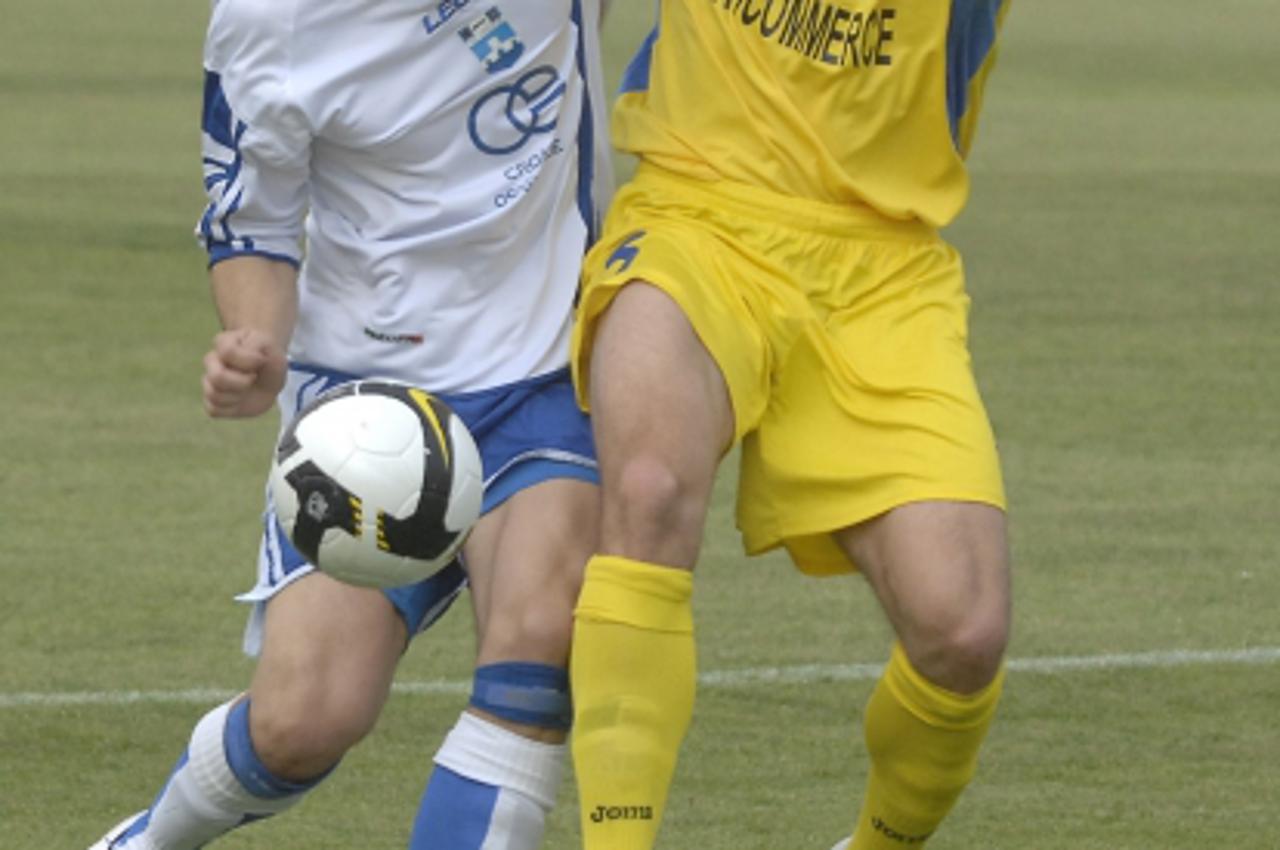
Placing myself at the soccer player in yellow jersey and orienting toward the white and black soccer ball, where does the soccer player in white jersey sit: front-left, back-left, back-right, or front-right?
front-right

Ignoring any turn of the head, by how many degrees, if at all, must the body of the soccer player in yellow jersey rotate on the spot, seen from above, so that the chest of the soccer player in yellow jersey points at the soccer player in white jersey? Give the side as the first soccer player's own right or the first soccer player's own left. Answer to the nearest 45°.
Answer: approximately 90° to the first soccer player's own right

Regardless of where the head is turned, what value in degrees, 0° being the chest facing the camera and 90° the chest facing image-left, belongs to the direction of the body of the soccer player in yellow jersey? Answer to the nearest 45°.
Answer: approximately 0°

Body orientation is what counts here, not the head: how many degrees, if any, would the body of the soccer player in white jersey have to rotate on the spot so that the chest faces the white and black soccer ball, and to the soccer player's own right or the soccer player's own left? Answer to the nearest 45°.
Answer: approximately 45° to the soccer player's own right

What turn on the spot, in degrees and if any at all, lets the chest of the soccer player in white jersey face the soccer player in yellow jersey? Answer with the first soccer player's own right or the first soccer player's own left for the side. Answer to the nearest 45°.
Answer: approximately 45° to the first soccer player's own left

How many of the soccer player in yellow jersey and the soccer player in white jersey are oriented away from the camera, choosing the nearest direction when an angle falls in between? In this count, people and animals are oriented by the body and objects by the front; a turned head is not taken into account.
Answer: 0

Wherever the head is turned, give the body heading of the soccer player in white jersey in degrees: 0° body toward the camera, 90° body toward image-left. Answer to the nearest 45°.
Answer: approximately 315°

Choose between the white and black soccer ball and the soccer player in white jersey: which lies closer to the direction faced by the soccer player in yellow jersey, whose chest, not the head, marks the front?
the white and black soccer ball

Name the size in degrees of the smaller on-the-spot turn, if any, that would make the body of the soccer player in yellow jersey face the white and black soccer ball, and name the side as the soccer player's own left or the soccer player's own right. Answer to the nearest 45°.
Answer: approximately 45° to the soccer player's own right

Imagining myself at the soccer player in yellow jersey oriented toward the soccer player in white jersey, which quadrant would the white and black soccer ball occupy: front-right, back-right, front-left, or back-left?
front-left
